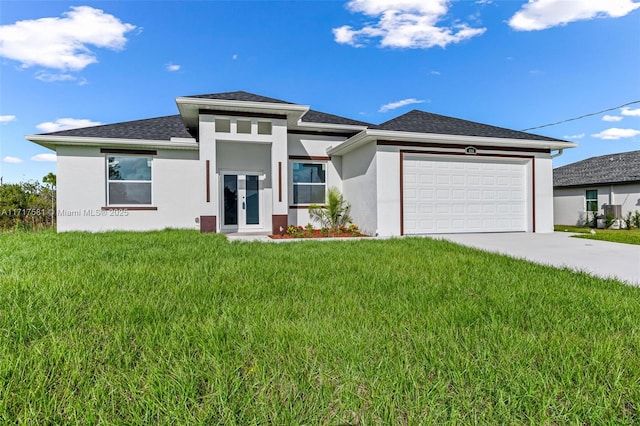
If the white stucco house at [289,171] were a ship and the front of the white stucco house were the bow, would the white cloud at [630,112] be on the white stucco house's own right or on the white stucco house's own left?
on the white stucco house's own left

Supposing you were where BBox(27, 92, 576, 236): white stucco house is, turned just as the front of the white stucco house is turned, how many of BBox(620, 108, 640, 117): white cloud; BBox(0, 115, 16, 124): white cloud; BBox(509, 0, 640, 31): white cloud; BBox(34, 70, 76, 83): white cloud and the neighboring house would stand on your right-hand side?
2

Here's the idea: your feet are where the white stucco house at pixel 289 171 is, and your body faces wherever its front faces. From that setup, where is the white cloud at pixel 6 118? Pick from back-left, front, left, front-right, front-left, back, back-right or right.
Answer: right

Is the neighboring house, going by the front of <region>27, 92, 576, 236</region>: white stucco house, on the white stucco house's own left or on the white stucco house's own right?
on the white stucco house's own left

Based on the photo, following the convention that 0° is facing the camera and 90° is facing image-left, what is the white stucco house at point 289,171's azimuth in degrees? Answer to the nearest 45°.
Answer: approximately 0°

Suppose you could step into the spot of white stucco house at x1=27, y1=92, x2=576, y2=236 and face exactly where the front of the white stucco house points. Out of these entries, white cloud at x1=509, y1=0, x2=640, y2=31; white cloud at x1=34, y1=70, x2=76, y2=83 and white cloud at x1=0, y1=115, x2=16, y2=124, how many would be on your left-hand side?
1

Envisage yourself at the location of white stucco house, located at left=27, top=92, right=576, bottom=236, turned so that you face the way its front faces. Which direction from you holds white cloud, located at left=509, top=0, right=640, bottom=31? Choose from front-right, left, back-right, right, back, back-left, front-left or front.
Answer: left
